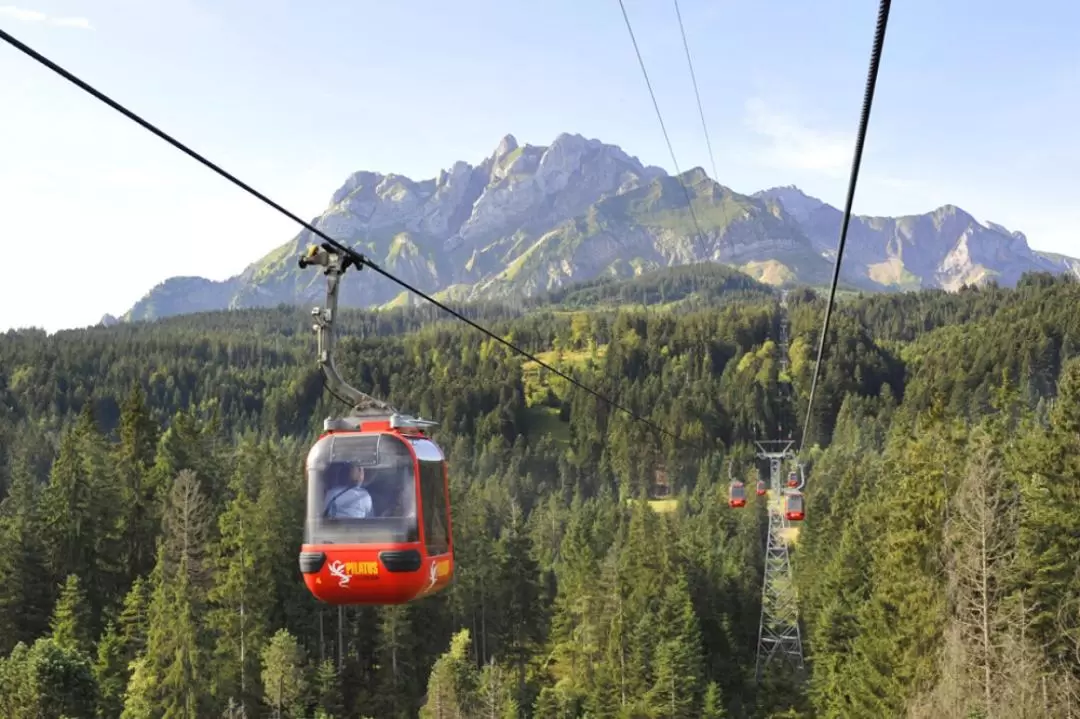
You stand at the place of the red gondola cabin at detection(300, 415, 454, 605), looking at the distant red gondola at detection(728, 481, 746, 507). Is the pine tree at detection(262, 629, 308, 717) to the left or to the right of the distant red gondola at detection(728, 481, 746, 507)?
left

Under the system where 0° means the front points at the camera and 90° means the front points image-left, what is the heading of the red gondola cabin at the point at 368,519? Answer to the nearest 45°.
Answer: approximately 0°

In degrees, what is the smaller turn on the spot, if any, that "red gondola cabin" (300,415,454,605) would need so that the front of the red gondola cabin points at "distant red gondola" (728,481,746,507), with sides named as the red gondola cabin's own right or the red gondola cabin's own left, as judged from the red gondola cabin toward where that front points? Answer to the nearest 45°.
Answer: approximately 135° to the red gondola cabin's own left
